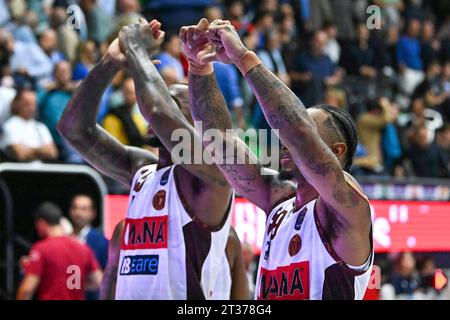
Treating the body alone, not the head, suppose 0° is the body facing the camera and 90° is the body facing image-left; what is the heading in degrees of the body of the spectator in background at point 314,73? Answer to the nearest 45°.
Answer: approximately 0°

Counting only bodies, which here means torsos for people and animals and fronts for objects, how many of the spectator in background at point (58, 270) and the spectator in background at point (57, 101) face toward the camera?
1

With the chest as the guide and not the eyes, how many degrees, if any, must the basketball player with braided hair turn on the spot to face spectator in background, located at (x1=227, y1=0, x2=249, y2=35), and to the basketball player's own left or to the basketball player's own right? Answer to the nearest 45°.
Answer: approximately 135° to the basketball player's own right

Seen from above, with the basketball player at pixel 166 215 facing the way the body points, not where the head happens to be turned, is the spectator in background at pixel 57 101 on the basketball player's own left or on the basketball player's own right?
on the basketball player's own right

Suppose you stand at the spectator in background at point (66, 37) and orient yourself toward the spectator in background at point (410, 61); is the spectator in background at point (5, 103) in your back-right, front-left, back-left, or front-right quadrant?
back-right

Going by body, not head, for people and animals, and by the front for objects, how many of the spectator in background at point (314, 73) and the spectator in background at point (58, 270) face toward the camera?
1

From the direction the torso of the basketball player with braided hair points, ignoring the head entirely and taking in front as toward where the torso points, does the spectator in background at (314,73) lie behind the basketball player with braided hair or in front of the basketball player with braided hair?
behind

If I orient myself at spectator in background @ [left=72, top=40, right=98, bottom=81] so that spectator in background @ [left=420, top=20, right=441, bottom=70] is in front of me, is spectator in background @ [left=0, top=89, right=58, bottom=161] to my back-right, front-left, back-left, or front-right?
back-right

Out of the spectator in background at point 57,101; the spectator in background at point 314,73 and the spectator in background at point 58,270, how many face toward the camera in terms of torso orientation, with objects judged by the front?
2

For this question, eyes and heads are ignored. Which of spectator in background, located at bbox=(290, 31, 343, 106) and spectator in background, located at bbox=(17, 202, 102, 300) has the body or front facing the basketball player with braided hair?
spectator in background, located at bbox=(290, 31, 343, 106)

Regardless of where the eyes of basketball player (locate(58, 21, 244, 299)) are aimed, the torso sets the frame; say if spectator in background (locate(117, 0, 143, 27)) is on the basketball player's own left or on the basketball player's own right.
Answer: on the basketball player's own right

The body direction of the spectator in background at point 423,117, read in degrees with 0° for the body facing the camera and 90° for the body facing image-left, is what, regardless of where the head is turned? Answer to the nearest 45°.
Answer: approximately 45°
